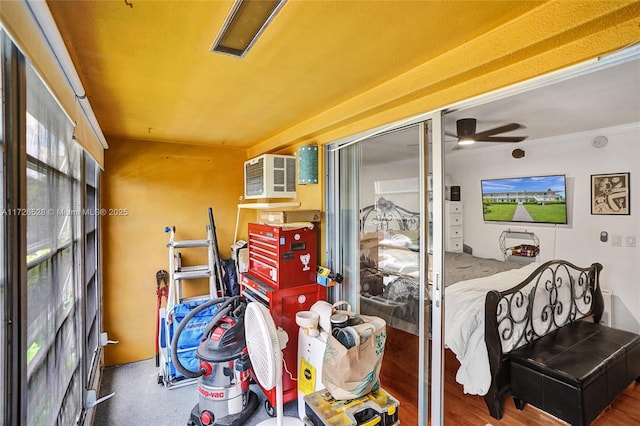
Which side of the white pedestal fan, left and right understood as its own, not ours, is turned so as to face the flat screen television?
back

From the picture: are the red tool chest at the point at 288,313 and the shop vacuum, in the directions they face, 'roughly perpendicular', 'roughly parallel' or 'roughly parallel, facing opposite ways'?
roughly parallel

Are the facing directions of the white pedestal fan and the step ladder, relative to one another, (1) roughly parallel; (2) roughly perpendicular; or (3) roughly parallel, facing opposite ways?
roughly perpendicular

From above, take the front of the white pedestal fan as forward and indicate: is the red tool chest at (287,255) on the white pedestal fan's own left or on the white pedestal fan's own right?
on the white pedestal fan's own right

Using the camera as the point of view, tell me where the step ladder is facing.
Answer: facing the viewer

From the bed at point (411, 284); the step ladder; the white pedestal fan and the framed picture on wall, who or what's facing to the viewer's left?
the white pedestal fan

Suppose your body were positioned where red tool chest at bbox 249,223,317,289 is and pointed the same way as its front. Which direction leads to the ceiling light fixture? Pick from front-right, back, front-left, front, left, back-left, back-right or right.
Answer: front-left

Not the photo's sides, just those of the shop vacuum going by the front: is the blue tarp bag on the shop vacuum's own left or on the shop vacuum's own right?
on the shop vacuum's own right

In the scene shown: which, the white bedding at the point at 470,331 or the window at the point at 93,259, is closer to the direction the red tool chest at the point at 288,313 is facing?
the window

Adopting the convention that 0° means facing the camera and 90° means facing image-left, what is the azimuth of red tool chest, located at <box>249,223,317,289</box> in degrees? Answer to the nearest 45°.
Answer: approximately 45°

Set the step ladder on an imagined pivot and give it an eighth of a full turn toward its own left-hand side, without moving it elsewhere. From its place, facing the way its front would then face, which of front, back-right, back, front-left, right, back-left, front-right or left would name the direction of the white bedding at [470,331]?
front

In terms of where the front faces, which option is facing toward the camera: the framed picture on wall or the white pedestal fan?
the framed picture on wall

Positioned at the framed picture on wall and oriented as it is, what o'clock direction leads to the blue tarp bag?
The blue tarp bag is roughly at 2 o'clock from the framed picture on wall.
